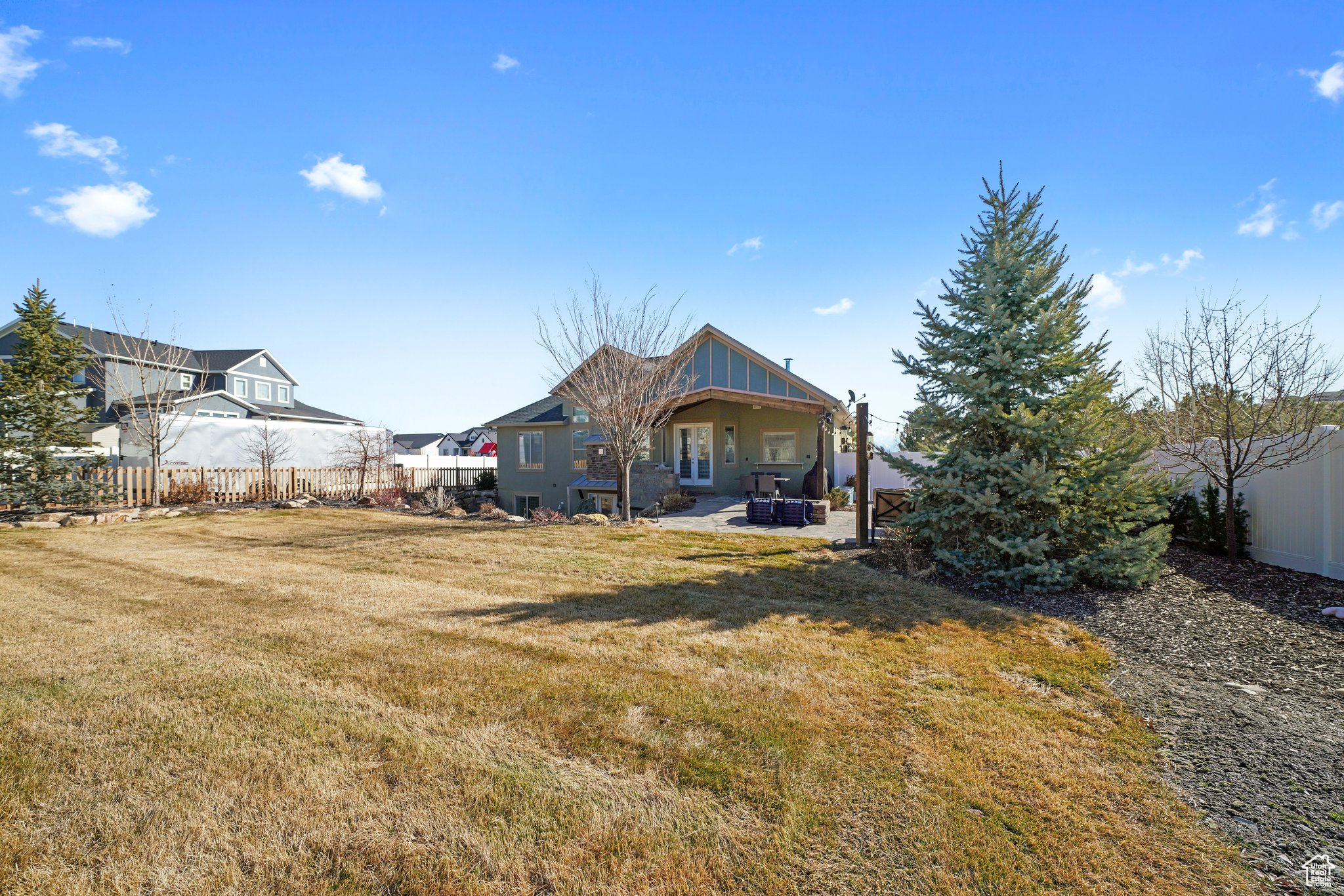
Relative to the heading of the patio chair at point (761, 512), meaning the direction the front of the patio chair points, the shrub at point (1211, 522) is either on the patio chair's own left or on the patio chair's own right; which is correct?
on the patio chair's own right

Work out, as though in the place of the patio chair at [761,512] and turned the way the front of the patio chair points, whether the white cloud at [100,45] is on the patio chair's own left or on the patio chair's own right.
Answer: on the patio chair's own left

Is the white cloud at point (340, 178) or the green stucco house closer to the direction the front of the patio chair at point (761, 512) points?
the green stucco house

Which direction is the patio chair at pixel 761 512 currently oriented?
away from the camera
